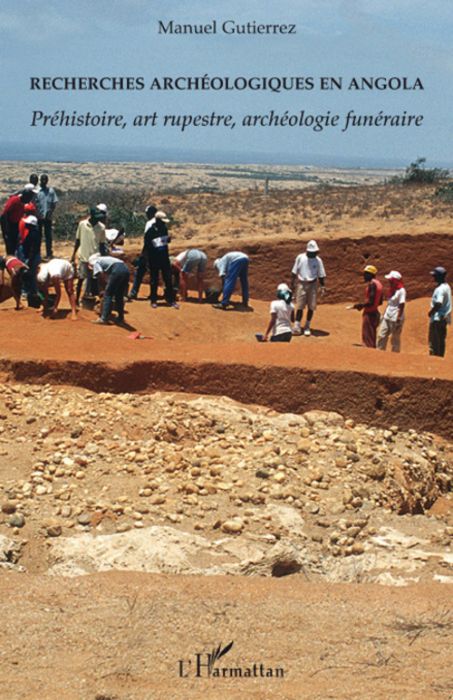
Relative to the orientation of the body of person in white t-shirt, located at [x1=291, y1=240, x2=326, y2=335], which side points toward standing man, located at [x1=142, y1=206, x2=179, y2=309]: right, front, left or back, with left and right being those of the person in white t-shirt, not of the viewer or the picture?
right

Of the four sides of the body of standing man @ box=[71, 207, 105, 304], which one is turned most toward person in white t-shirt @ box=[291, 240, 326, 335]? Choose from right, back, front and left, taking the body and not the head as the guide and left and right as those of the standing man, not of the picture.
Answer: left

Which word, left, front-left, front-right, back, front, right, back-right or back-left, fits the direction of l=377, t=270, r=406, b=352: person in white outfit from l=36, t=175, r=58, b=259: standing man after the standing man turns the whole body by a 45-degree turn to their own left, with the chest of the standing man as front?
front

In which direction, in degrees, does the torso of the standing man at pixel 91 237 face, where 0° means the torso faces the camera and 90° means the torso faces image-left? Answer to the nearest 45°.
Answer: approximately 0°

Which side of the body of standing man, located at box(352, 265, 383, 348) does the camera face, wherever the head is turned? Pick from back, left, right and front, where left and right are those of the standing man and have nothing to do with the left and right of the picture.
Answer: left

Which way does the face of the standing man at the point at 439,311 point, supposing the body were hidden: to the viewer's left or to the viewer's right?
to the viewer's left

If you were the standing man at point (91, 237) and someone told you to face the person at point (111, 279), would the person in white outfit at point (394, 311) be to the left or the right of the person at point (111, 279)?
left

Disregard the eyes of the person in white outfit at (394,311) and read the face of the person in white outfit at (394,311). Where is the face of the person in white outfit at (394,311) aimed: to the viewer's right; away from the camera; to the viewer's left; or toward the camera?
to the viewer's left

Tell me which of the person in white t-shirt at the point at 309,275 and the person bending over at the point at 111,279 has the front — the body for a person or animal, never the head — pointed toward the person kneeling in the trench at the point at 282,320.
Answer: the person in white t-shirt

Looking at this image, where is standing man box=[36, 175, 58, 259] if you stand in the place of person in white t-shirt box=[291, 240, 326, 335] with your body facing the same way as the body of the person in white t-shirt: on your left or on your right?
on your right

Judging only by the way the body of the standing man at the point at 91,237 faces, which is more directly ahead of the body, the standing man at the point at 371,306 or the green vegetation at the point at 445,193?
the standing man

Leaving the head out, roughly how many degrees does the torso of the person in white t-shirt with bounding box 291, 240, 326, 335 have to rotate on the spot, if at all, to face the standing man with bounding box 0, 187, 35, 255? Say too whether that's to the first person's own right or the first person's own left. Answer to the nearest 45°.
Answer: approximately 90° to the first person's own right
